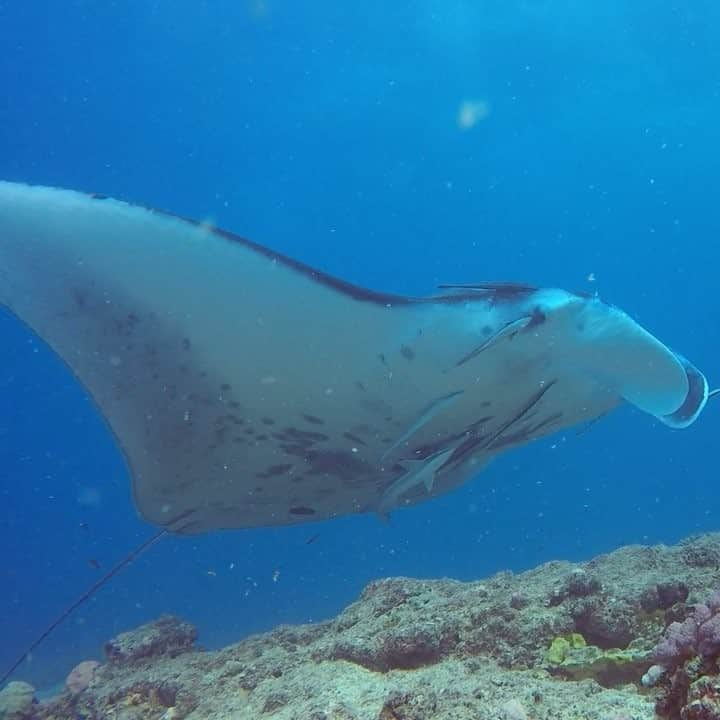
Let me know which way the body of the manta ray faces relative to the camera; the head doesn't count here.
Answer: to the viewer's right
